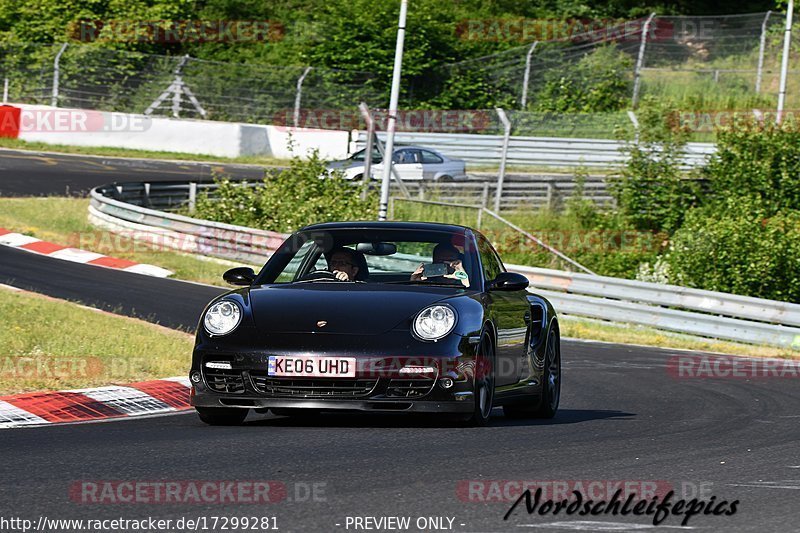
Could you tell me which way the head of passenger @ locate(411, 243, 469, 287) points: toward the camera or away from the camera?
toward the camera

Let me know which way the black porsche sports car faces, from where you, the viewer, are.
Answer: facing the viewer

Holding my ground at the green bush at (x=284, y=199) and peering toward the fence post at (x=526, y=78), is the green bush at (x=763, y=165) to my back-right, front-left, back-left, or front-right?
front-right

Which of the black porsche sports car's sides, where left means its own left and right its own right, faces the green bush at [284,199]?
back

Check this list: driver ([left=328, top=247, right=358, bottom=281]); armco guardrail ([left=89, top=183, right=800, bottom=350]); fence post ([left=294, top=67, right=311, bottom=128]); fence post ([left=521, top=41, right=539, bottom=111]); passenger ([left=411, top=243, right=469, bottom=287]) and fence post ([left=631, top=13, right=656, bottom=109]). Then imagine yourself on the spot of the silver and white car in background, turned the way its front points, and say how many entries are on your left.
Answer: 3

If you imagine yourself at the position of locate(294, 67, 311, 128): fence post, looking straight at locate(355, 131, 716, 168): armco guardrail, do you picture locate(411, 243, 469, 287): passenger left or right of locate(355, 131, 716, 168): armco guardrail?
right

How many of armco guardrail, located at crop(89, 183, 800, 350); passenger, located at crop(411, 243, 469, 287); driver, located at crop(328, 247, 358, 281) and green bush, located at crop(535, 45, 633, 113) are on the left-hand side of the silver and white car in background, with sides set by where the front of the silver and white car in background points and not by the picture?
3

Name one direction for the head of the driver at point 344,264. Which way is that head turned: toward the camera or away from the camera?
toward the camera

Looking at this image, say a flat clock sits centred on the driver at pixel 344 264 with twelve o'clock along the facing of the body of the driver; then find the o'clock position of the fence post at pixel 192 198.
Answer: The fence post is roughly at 4 o'clock from the driver.

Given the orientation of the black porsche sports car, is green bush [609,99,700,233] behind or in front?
behind

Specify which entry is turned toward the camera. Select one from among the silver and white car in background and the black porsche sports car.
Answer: the black porsche sports car

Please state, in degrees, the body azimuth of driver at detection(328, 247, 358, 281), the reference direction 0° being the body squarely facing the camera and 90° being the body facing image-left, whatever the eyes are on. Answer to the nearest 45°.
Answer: approximately 45°

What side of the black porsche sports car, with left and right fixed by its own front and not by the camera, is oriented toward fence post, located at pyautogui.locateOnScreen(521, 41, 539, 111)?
back

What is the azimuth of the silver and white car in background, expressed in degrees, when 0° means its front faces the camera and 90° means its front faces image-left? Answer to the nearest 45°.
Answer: approximately 90°
